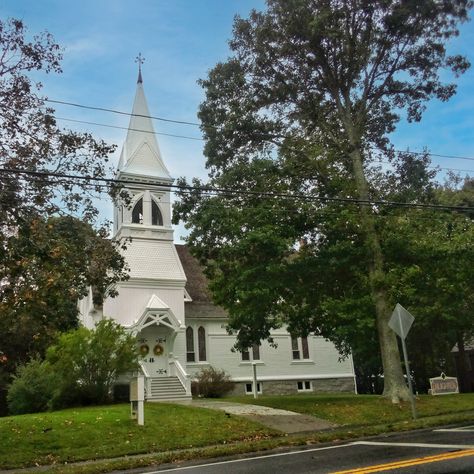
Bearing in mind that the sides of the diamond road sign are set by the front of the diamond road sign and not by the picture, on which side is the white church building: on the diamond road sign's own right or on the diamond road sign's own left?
on the diamond road sign's own left

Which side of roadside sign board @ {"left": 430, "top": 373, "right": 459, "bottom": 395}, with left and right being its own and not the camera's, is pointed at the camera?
front

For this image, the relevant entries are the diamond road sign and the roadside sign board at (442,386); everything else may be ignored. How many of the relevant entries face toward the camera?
1

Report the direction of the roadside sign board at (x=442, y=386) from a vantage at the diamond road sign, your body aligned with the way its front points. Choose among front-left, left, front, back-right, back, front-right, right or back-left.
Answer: front-left

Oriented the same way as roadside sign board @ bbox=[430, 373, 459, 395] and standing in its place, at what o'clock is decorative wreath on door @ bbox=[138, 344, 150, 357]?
The decorative wreath on door is roughly at 3 o'clock from the roadside sign board.

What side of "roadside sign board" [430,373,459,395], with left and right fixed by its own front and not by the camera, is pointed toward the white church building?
right

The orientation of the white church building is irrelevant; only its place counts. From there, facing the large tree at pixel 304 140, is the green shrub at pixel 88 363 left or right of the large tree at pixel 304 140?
right
